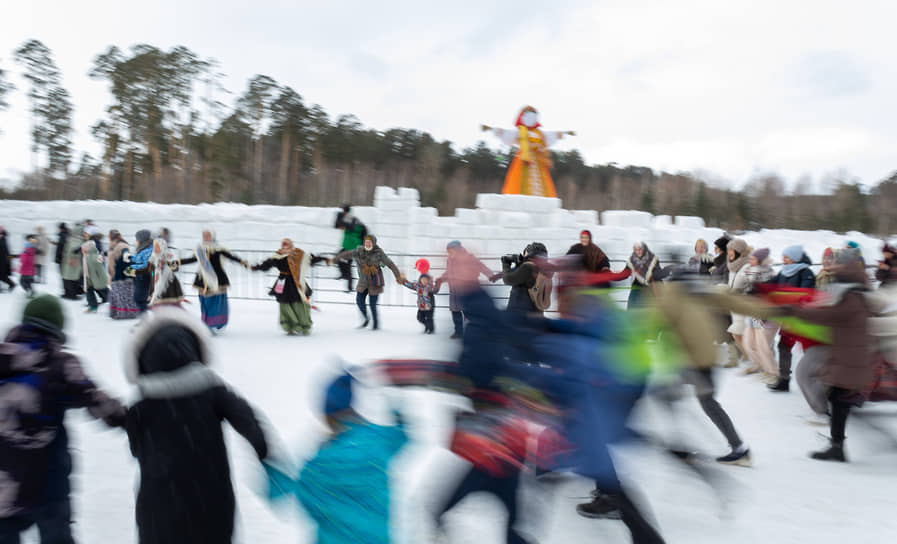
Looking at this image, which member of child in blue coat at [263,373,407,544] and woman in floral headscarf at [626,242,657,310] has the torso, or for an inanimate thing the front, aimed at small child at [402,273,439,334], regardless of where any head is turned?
the child in blue coat

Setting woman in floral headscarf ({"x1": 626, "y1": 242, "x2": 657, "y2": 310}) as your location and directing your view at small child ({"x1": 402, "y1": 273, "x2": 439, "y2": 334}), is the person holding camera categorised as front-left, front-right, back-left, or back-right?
front-left

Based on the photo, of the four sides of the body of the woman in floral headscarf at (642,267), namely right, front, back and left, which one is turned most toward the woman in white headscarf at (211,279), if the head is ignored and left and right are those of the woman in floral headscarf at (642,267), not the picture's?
right

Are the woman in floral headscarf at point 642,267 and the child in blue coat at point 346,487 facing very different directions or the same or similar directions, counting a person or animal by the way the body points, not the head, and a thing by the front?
very different directions

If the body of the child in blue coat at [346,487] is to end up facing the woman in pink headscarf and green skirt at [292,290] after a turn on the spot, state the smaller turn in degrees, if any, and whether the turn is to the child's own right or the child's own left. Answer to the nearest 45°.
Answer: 0° — they already face them

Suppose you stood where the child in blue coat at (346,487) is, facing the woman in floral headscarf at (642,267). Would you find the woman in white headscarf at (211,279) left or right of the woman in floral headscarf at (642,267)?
left

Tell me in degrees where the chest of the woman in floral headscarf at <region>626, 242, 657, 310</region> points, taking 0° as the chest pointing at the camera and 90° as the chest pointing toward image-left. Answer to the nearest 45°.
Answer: approximately 0°

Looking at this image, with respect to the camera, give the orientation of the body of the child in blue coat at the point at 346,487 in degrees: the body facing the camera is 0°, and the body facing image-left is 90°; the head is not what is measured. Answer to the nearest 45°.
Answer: approximately 180°

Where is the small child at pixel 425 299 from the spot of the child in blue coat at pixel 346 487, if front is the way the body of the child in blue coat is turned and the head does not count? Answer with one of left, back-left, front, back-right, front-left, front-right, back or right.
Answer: front

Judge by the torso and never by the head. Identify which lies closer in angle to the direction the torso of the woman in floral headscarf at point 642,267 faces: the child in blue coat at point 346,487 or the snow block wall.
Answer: the child in blue coat

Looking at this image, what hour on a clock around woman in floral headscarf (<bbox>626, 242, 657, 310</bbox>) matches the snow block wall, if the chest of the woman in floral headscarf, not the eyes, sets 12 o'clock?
The snow block wall is roughly at 5 o'clock from the woman in floral headscarf.

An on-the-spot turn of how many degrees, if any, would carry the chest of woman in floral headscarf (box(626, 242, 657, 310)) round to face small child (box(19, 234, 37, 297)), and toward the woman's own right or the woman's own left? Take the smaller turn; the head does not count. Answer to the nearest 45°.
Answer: approximately 90° to the woman's own right

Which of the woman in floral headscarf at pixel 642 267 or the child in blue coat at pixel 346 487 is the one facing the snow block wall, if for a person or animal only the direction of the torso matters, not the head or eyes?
the child in blue coat

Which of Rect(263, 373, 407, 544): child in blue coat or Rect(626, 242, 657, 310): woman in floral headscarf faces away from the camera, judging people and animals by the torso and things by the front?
the child in blue coat

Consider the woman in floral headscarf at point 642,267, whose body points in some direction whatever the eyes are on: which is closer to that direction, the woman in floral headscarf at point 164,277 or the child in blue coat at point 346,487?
the child in blue coat

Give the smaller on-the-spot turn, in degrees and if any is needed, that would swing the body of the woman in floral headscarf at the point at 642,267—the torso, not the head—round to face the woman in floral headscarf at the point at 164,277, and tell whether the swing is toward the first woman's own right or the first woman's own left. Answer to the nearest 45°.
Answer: approximately 90° to the first woman's own right

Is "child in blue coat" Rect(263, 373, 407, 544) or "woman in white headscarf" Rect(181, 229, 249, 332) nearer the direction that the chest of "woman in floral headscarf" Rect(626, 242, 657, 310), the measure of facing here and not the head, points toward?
the child in blue coat

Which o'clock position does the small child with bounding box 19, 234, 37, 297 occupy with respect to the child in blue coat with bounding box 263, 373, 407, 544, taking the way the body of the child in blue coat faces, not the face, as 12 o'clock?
The small child is roughly at 11 o'clock from the child in blue coat.

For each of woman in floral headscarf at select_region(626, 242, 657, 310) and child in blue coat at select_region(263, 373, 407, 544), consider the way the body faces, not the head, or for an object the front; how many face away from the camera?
1

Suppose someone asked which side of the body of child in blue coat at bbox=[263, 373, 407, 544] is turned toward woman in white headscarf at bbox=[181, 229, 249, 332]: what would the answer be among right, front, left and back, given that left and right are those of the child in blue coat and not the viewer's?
front
